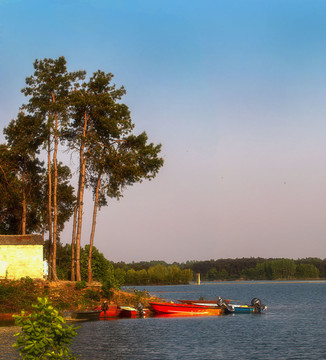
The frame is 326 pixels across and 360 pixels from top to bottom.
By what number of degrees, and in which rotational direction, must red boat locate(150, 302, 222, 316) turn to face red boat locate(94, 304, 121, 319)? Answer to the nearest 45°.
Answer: approximately 45° to its left

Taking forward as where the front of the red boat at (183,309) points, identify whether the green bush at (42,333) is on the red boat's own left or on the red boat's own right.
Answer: on the red boat's own left

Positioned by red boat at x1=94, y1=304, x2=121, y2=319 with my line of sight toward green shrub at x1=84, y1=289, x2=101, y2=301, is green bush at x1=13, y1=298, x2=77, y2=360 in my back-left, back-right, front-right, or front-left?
back-left

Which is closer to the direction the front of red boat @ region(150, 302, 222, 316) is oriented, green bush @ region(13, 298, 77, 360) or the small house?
the small house

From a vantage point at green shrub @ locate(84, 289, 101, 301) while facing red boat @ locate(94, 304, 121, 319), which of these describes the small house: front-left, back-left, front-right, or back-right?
back-right

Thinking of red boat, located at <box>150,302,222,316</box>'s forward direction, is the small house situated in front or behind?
in front

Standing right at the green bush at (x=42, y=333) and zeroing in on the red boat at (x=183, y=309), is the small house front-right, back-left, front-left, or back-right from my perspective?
front-left

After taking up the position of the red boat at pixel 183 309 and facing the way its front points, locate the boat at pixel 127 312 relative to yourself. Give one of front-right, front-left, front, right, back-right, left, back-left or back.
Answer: front-left

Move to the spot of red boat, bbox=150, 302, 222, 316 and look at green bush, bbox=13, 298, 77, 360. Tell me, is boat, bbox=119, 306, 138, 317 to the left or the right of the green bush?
right

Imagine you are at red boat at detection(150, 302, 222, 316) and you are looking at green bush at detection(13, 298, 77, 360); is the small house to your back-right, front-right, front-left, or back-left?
back-right

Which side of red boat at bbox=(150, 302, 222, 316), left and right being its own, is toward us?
left
